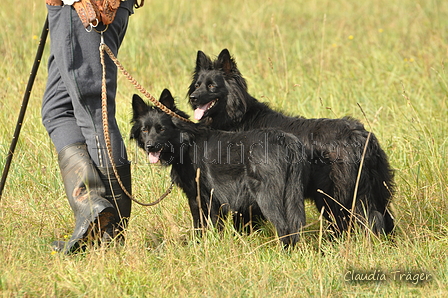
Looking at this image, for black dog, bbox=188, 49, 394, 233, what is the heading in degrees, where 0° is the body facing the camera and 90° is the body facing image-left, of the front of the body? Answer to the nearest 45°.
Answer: approximately 90°
